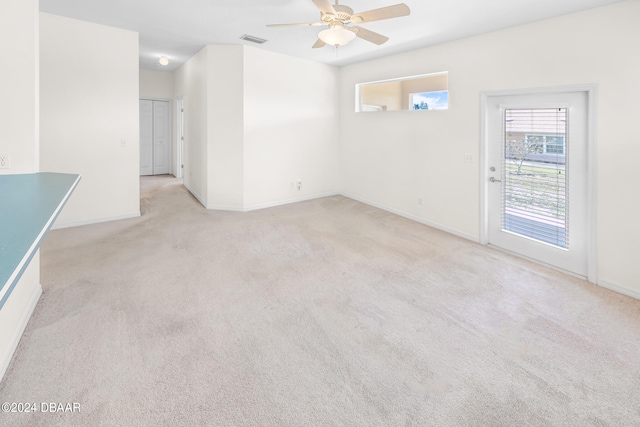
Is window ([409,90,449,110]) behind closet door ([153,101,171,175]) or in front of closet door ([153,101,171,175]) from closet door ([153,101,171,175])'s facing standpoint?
in front

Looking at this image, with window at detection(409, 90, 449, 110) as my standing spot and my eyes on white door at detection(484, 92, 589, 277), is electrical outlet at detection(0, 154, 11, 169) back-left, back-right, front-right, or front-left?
front-right

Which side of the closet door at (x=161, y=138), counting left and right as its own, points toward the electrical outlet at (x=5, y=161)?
front

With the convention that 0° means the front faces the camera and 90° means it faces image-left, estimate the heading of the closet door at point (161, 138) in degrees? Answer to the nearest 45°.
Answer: approximately 0°

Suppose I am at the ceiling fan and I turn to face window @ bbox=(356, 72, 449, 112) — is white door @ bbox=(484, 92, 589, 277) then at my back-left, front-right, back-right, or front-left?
front-right

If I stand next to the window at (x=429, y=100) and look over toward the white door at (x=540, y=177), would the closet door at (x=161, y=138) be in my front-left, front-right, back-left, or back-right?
back-right

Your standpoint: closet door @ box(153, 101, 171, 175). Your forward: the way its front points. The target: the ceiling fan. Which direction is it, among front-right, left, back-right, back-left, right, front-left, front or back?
front
